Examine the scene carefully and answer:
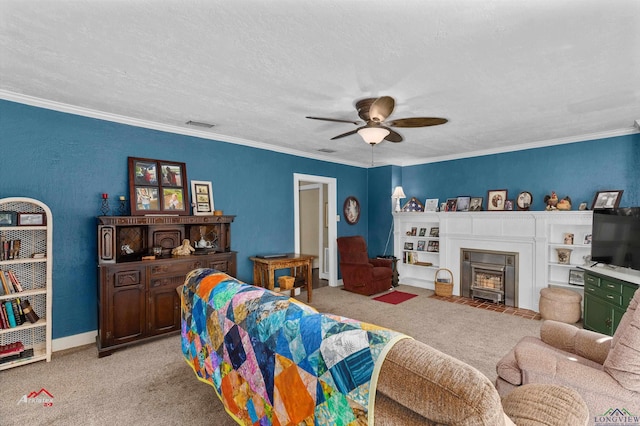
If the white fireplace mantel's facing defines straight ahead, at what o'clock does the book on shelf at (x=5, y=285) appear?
The book on shelf is roughly at 12 o'clock from the white fireplace mantel.

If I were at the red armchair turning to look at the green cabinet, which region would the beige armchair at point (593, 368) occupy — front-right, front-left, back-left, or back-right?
front-right

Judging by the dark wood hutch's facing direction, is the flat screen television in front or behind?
in front

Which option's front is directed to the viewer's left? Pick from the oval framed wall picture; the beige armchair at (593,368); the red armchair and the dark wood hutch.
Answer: the beige armchair

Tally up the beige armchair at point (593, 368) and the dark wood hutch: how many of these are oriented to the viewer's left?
1

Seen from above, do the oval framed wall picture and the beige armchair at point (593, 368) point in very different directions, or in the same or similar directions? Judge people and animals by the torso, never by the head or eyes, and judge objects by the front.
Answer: very different directions

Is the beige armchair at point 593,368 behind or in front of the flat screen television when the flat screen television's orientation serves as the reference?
in front

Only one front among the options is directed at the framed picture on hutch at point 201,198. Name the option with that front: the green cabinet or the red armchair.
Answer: the green cabinet

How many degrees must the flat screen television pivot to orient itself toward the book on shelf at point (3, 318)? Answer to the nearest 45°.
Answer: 0° — it already faces it

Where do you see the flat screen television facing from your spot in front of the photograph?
facing the viewer and to the left of the viewer

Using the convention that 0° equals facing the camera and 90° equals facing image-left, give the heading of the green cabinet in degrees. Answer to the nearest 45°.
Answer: approximately 45°

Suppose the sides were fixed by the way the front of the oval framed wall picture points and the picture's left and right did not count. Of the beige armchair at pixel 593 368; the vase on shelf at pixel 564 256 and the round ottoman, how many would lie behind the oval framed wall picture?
0

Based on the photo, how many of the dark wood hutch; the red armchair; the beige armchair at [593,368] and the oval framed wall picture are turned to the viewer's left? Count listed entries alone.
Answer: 1

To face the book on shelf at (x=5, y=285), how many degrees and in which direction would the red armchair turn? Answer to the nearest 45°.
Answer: approximately 90° to its right

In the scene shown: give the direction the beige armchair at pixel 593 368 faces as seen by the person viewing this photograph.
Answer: facing to the left of the viewer

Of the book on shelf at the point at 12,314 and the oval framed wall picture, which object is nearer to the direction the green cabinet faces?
the book on shelf

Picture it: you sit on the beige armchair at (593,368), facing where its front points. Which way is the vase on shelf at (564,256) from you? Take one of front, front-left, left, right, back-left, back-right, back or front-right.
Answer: right

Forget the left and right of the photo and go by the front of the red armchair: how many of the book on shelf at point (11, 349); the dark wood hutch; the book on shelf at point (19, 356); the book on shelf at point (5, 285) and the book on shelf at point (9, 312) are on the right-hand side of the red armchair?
5

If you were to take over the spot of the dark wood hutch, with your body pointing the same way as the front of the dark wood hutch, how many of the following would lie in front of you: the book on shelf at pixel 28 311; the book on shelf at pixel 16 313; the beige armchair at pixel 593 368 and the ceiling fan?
2
